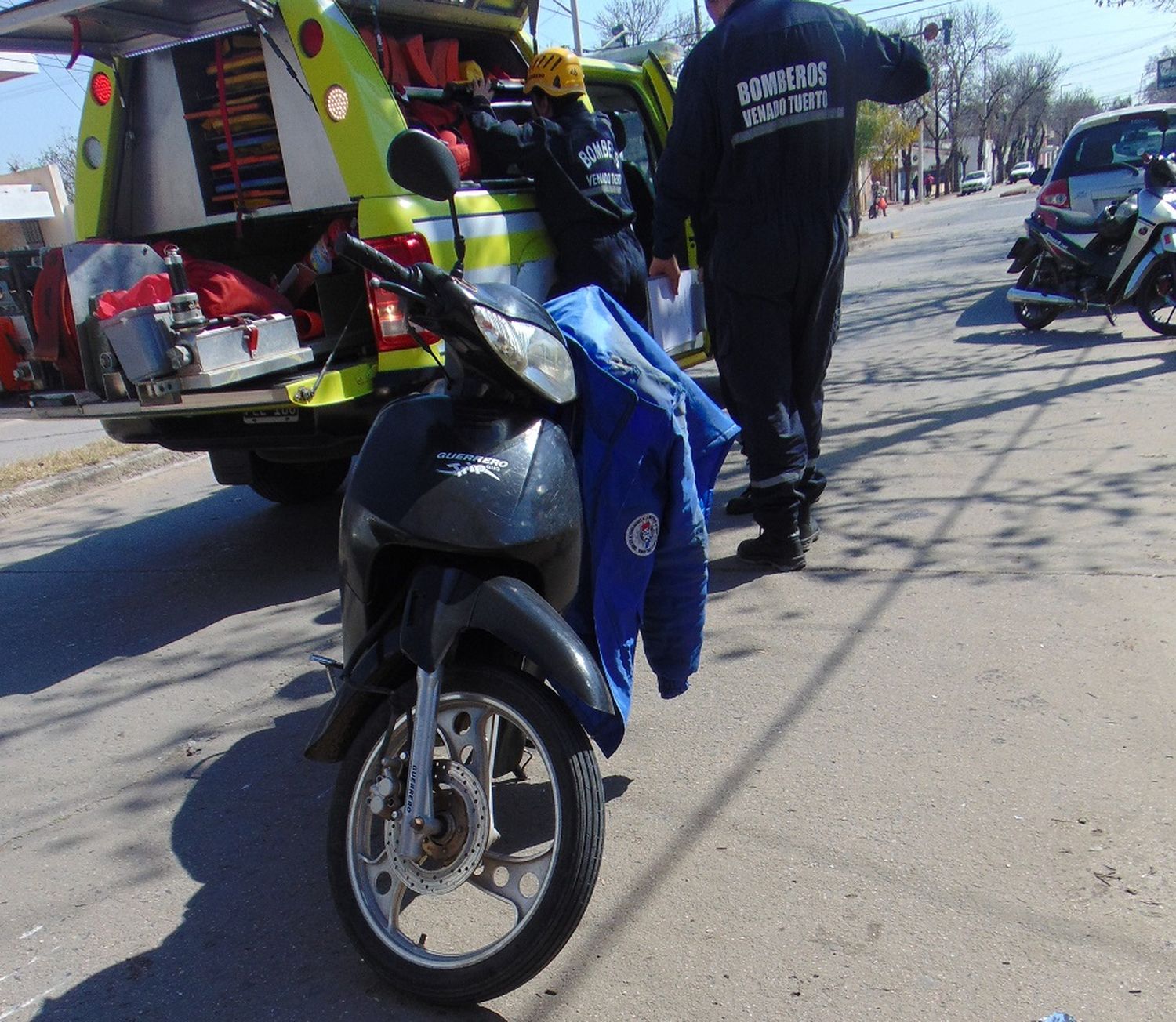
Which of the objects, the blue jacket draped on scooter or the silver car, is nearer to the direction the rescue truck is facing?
the silver car

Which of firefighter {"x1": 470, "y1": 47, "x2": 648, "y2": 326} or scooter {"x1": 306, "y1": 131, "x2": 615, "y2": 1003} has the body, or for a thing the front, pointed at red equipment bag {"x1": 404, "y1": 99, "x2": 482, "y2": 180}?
the firefighter

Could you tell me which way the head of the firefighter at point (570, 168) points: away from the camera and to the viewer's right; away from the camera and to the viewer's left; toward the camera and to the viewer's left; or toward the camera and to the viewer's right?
away from the camera and to the viewer's left

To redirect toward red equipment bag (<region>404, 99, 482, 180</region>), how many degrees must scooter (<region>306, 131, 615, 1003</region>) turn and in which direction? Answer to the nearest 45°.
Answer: approximately 135° to its left

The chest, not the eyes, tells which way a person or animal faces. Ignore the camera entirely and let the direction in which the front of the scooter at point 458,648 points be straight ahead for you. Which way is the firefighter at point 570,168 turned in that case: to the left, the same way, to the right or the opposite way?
the opposite way

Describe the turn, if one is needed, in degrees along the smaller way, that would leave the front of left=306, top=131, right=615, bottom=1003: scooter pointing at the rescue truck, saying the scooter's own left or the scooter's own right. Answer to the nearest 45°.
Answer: approximately 135° to the scooter's own left

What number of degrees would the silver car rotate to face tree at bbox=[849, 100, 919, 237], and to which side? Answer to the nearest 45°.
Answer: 0° — it already faces it

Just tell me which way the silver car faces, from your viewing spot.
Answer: facing away from the viewer

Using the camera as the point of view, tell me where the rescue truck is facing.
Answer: facing away from the viewer and to the right of the viewer

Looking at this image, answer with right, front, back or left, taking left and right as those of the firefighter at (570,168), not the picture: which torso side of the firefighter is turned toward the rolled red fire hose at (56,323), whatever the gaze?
left

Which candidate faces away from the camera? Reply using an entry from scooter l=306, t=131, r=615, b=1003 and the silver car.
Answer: the silver car

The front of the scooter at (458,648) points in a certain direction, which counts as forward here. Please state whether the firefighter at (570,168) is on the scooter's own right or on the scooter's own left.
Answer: on the scooter's own left

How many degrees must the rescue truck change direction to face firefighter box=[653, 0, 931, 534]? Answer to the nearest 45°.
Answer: approximately 90° to its right

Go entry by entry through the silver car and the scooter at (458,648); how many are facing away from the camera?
1
